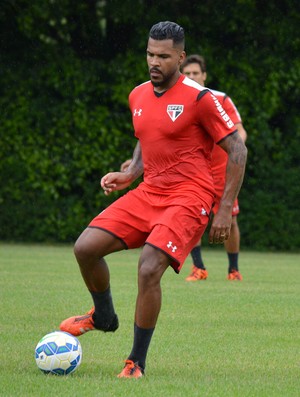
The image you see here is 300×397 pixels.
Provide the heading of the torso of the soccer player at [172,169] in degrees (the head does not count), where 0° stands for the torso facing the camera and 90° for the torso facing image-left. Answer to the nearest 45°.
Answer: approximately 45°

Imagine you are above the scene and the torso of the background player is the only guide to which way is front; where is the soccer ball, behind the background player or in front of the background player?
in front

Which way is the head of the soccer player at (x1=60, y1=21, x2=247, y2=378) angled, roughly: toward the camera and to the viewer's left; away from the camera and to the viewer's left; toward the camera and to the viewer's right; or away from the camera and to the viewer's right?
toward the camera and to the viewer's left

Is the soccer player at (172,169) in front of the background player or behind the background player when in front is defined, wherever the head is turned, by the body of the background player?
in front

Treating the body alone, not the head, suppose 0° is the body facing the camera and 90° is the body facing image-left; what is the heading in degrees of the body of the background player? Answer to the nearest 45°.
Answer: approximately 45°

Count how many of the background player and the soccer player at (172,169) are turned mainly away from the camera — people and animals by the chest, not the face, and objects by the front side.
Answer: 0
